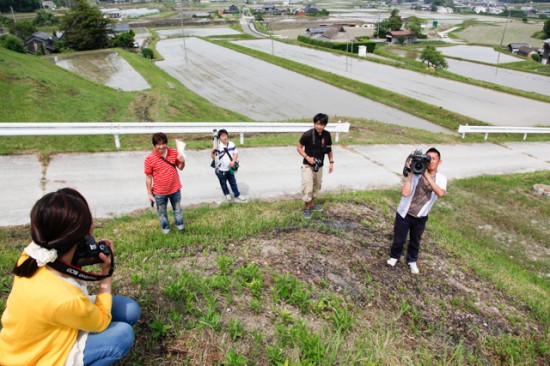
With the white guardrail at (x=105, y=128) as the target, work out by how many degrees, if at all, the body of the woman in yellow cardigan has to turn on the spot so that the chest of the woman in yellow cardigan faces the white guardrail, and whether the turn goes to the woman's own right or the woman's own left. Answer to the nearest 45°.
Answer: approximately 45° to the woman's own left

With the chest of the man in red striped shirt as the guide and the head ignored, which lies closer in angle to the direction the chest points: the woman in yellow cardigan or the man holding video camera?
the woman in yellow cardigan

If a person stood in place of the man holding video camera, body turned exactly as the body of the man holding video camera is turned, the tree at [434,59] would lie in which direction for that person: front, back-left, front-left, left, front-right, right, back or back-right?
back

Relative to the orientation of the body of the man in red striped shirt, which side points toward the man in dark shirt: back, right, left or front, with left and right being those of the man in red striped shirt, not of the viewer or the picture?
left

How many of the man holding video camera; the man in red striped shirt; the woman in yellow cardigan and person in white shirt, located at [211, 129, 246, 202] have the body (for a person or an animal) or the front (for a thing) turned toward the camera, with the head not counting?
3

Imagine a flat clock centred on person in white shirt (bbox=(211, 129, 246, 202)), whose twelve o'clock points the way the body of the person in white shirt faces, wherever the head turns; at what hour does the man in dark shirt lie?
The man in dark shirt is roughly at 10 o'clock from the person in white shirt.

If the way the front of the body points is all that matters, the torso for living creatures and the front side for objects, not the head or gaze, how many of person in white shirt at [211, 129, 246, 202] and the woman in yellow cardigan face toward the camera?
1

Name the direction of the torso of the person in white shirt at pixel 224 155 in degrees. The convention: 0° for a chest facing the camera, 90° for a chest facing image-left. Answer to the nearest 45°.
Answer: approximately 0°

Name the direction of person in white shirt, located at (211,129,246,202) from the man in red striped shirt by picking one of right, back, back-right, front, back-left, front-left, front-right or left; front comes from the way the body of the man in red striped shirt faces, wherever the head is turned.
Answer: back-left

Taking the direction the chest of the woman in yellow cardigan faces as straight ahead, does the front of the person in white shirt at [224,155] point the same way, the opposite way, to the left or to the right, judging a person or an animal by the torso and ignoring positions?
the opposite way

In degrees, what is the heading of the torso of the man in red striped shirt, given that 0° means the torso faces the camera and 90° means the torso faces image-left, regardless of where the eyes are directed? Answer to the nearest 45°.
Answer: approximately 0°

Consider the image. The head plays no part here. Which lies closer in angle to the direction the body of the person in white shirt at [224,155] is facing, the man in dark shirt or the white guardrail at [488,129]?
the man in dark shirt

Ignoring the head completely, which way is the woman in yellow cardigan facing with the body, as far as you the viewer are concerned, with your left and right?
facing away from the viewer and to the right of the viewer
